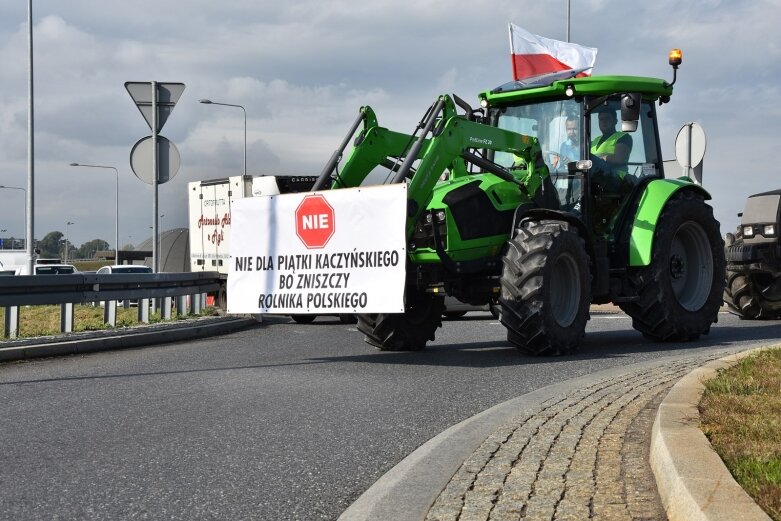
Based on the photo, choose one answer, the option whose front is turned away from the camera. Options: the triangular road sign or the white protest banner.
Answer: the triangular road sign

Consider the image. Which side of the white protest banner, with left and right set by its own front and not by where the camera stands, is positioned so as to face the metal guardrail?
right

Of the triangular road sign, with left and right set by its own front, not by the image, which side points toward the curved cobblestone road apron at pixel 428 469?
back

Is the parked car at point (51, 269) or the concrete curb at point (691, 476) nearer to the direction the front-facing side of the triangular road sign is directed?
the parked car

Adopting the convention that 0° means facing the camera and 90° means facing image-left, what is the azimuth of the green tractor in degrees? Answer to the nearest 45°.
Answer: approximately 45°

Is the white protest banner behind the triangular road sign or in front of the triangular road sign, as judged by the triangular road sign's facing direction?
behind

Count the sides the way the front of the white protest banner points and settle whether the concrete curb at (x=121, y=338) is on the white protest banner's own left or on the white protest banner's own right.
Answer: on the white protest banner's own right

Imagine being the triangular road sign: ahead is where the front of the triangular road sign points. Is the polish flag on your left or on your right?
on your right

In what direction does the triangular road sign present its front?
away from the camera

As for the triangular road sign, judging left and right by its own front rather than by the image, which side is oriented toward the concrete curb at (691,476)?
back

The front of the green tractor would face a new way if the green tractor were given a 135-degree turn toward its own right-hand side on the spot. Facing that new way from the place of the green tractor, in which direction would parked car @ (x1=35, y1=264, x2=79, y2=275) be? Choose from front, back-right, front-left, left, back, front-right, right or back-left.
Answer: front-left
